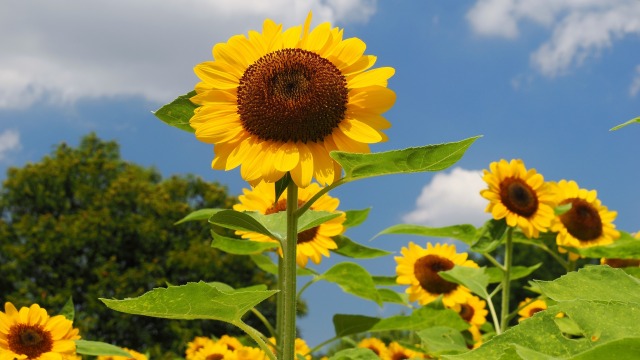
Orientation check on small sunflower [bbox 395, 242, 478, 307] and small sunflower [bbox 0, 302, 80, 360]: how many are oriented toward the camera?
2

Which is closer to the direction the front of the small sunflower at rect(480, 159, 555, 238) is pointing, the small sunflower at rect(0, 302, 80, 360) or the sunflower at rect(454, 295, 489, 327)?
the small sunflower

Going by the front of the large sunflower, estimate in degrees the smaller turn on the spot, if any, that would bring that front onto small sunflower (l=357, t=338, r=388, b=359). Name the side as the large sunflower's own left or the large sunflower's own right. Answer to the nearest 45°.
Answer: approximately 180°

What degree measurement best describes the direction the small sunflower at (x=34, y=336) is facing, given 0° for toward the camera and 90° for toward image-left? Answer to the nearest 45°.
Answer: approximately 0°

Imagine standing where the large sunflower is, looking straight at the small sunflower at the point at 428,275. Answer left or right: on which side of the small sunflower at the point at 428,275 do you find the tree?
left

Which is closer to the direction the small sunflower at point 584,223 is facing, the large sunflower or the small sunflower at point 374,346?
the large sunflower

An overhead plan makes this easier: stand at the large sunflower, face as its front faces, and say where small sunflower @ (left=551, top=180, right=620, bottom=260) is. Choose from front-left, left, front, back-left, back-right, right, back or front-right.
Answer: back-left
